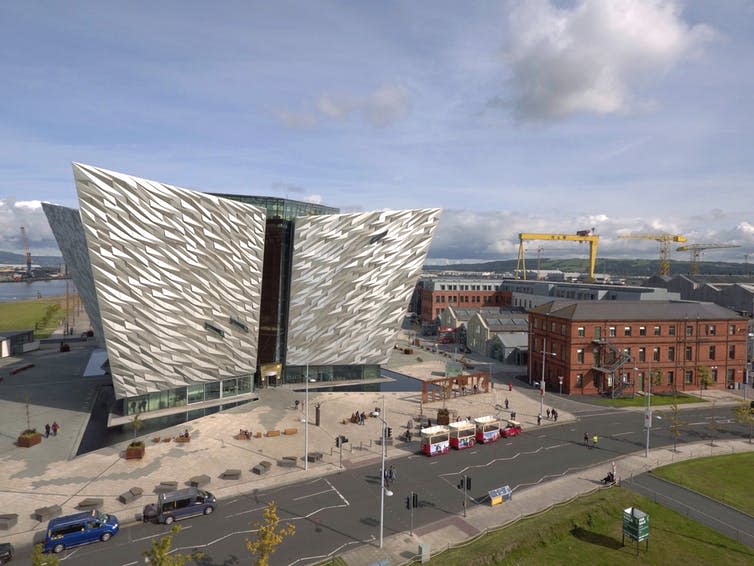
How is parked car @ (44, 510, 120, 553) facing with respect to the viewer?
to the viewer's right

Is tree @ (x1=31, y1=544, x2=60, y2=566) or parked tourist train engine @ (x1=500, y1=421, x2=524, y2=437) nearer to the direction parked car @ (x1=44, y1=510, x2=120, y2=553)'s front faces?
the parked tourist train engine

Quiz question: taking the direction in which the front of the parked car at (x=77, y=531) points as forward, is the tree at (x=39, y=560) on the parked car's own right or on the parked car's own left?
on the parked car's own right

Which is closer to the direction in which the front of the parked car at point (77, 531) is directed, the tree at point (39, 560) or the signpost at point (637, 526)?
the signpost

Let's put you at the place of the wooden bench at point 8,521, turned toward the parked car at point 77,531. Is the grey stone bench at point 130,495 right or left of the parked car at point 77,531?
left

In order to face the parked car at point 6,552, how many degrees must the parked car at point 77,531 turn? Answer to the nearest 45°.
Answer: approximately 180°

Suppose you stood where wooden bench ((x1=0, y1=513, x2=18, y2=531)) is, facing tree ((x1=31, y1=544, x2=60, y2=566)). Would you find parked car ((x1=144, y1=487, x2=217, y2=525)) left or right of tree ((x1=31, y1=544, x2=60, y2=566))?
left
